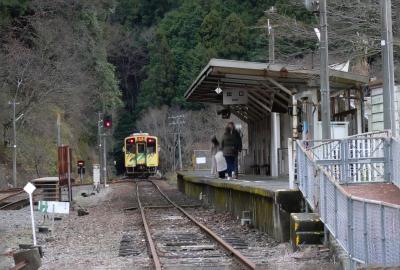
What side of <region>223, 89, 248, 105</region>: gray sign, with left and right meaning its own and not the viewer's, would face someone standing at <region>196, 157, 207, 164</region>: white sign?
back

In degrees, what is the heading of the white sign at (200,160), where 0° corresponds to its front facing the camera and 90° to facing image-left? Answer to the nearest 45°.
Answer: approximately 0°

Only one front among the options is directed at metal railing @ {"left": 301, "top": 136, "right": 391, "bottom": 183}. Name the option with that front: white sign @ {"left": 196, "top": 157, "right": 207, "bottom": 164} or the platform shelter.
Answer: the white sign

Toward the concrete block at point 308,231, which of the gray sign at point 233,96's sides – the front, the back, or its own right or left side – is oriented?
front

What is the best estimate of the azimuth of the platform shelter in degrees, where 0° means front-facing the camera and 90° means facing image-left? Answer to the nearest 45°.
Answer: approximately 90°

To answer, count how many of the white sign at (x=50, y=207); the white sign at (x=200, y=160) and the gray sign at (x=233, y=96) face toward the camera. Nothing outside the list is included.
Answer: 3

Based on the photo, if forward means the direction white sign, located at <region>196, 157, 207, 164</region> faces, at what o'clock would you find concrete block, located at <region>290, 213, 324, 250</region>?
The concrete block is roughly at 12 o'clock from the white sign.
